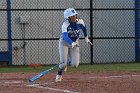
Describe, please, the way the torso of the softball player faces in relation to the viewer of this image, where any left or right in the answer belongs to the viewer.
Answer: facing the viewer and to the right of the viewer
